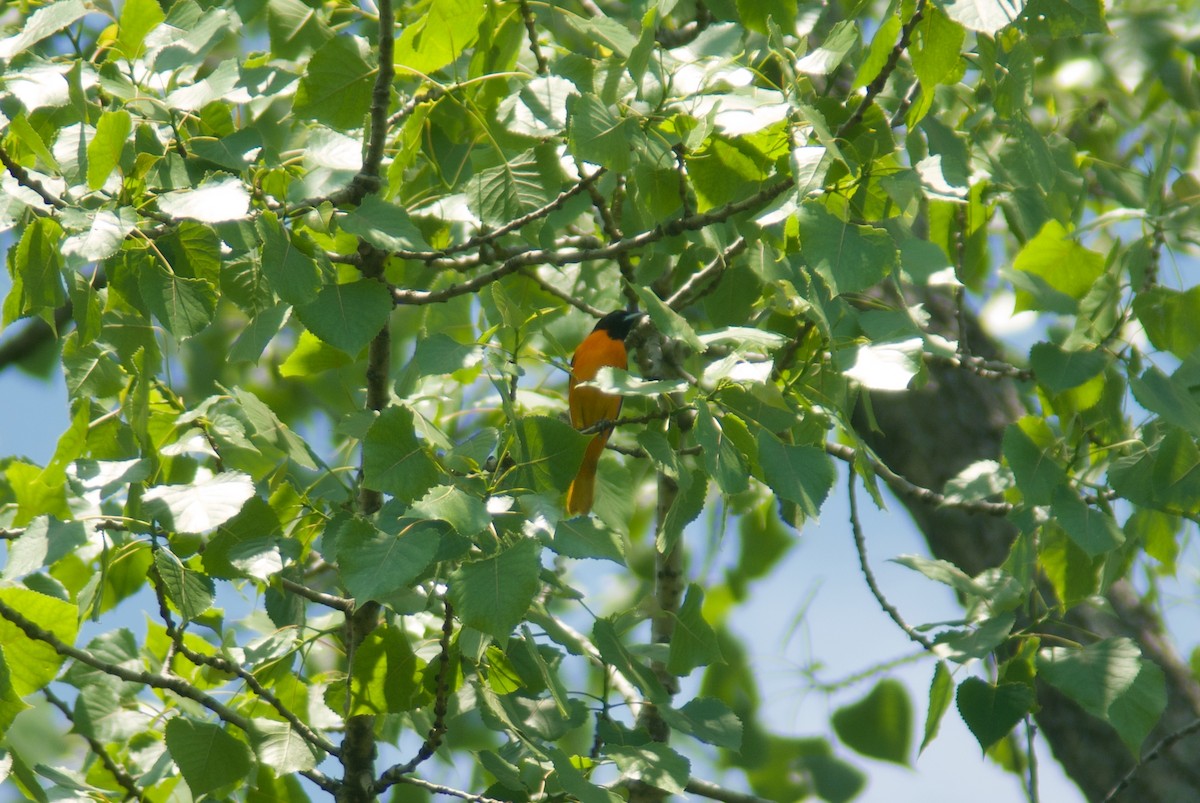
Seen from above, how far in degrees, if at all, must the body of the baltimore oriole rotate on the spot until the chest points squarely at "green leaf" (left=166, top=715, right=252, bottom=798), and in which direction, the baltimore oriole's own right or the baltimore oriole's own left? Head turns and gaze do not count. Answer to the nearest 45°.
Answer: approximately 45° to the baltimore oriole's own right

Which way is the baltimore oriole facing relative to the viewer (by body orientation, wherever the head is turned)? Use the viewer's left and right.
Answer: facing the viewer and to the right of the viewer

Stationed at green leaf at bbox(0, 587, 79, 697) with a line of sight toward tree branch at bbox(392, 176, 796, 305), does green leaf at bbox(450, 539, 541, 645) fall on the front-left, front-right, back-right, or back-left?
front-right

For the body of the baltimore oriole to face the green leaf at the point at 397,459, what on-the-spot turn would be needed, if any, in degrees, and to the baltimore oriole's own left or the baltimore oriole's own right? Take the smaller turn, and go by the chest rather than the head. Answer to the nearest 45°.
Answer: approximately 45° to the baltimore oriole's own right

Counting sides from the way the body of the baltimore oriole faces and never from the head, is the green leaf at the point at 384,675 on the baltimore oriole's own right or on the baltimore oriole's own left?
on the baltimore oriole's own right

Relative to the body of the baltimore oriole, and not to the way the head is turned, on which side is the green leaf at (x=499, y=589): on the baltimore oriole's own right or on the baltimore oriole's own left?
on the baltimore oriole's own right

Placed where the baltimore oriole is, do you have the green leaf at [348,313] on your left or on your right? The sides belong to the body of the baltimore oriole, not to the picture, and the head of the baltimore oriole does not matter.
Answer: on your right

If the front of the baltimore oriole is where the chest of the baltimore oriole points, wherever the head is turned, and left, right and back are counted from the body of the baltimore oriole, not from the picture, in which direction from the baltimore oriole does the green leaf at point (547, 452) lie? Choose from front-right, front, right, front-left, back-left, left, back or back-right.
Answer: front-right

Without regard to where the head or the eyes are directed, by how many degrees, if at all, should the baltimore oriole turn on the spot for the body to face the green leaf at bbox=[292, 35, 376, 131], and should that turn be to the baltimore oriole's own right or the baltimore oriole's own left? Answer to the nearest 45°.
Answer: approximately 45° to the baltimore oriole's own right
